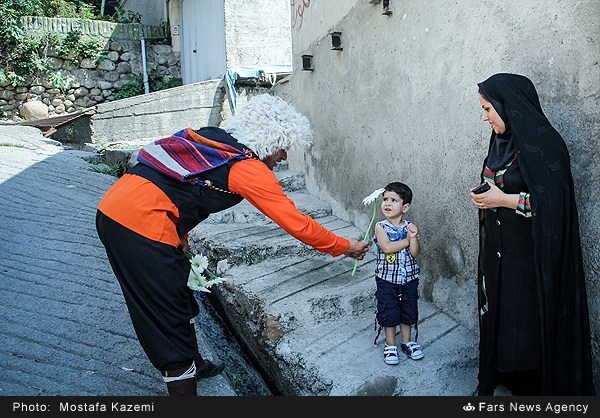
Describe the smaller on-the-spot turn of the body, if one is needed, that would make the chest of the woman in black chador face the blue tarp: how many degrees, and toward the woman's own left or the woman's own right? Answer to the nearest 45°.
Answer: approximately 90° to the woman's own right

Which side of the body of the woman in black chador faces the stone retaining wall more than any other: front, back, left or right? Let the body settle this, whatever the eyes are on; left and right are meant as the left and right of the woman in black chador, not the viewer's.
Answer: right

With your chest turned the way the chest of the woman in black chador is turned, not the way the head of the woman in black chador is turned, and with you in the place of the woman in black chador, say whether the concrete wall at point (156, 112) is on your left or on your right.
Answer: on your right

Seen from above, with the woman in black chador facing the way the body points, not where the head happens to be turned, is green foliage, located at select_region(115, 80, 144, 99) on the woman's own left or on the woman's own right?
on the woman's own right

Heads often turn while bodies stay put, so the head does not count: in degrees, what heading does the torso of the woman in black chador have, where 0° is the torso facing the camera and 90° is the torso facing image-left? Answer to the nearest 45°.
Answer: approximately 45°

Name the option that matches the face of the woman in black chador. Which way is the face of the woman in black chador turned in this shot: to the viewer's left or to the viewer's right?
to the viewer's left

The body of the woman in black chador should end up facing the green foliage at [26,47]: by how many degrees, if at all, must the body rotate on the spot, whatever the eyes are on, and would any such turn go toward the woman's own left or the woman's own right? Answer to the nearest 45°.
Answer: approximately 90° to the woman's own right

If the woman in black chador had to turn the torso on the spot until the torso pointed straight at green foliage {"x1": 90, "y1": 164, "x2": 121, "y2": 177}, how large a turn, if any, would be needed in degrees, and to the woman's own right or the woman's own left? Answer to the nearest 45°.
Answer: approximately 90° to the woman's own right
